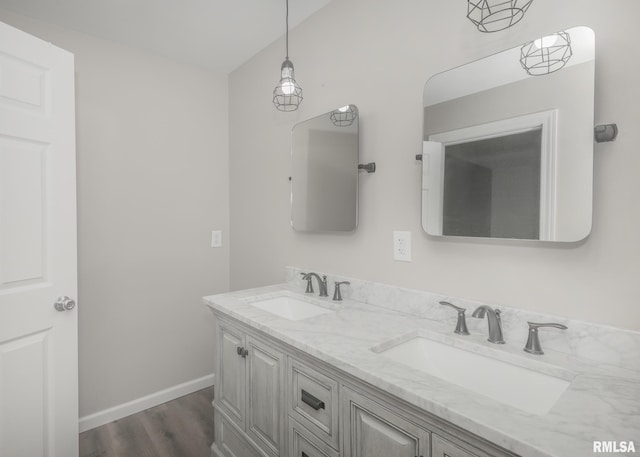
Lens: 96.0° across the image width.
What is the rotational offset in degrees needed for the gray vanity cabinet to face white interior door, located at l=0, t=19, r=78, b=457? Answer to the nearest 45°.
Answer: approximately 45° to its right

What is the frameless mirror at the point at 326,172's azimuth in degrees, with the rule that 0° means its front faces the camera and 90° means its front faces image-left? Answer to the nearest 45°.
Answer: approximately 45°

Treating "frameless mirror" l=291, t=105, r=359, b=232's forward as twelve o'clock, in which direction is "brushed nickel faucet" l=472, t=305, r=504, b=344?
The brushed nickel faucet is roughly at 9 o'clock from the frameless mirror.

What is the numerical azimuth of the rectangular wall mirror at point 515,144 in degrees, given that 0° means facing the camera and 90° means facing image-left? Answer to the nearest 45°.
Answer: approximately 45°

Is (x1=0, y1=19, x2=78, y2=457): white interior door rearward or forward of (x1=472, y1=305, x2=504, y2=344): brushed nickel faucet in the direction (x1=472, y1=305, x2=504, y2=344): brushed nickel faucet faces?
forward
